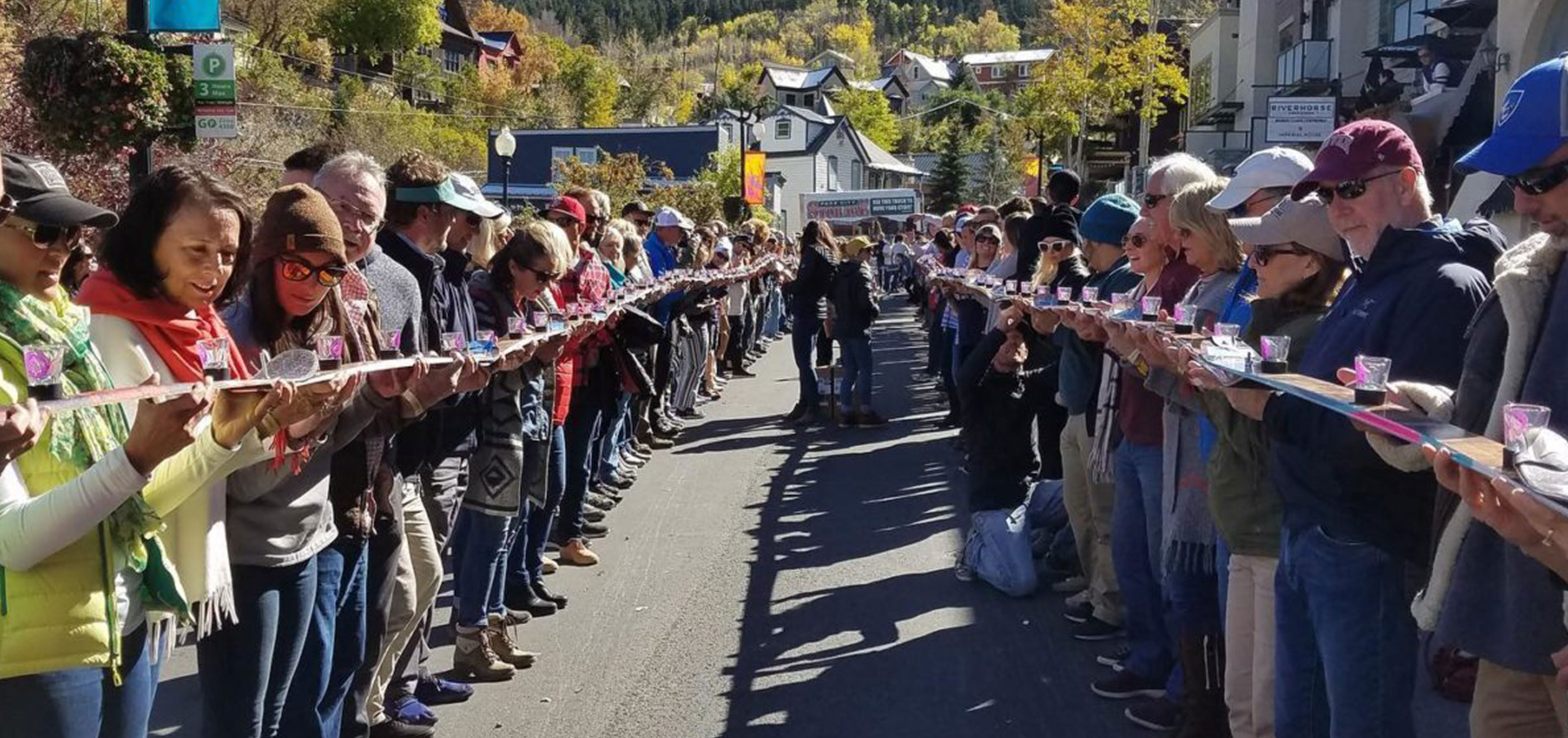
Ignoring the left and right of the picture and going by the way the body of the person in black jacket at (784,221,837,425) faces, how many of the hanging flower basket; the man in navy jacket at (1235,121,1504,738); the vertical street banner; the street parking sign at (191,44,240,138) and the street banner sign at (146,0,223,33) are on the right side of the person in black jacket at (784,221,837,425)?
1

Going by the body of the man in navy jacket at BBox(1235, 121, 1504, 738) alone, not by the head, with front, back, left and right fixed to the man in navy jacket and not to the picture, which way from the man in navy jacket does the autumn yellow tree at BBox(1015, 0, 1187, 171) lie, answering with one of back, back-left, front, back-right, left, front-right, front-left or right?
back-right

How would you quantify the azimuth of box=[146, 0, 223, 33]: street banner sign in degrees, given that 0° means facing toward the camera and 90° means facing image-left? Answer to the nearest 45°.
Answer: approximately 0°

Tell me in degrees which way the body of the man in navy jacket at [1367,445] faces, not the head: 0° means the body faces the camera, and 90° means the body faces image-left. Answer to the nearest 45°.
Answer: approximately 45°

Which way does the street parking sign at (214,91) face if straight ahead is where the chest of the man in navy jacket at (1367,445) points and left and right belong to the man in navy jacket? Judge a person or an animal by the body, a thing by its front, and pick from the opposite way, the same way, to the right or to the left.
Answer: to the left
